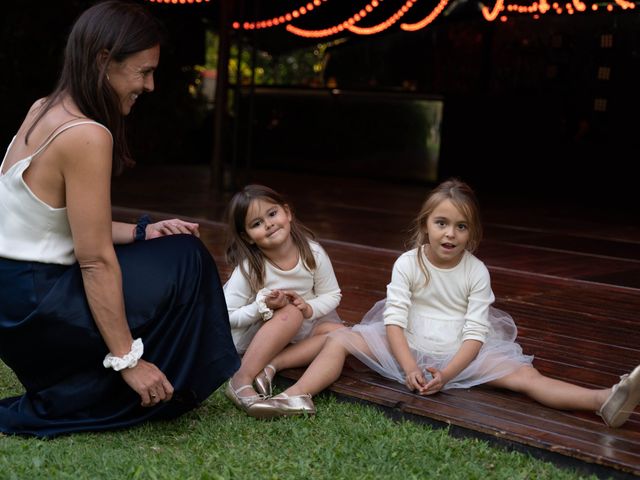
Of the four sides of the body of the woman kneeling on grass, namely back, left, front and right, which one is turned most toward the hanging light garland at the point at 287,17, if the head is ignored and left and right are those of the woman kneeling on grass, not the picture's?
left

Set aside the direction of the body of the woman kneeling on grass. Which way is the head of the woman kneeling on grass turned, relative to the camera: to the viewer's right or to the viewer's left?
to the viewer's right

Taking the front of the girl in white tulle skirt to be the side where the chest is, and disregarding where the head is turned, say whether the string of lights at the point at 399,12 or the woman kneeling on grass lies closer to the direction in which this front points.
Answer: the woman kneeling on grass

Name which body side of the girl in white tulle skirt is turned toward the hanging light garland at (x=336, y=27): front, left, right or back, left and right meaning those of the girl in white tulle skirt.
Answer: back

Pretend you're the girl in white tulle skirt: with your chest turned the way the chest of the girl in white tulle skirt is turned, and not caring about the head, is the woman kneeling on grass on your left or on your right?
on your right

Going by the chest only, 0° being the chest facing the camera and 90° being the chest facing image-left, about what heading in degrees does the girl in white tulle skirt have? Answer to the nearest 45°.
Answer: approximately 0°

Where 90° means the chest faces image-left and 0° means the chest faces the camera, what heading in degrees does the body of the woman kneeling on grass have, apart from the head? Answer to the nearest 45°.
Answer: approximately 270°

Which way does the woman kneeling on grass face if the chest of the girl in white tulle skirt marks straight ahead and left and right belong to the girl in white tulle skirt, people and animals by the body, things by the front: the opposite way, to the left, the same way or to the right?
to the left

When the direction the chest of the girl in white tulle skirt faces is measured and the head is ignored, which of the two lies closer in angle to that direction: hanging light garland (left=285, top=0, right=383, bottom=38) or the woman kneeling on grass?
the woman kneeling on grass

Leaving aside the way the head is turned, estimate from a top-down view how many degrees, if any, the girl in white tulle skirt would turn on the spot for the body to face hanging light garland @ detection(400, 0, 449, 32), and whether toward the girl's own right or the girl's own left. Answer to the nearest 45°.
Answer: approximately 180°

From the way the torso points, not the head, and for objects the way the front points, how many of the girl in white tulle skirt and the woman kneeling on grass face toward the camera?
1

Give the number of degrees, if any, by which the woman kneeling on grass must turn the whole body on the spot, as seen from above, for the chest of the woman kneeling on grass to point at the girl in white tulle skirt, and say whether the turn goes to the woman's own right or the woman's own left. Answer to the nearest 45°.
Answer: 0° — they already face them

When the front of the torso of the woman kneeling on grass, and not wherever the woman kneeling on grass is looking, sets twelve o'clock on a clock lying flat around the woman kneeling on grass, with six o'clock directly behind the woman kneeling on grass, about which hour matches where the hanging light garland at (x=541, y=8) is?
The hanging light garland is roughly at 10 o'clock from the woman kneeling on grass.
